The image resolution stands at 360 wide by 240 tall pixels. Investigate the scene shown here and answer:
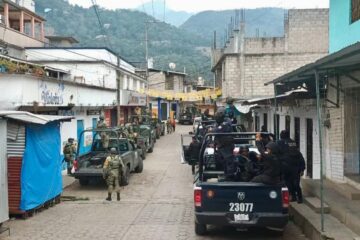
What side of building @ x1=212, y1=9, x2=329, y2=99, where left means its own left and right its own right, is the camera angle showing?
left

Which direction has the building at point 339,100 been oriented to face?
to the viewer's left

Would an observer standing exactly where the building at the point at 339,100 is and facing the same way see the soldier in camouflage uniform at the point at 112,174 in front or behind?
in front

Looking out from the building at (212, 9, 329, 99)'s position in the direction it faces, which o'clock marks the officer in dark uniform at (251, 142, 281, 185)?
The officer in dark uniform is roughly at 9 o'clock from the building.

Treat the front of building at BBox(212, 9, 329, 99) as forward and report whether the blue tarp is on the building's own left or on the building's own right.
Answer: on the building's own left

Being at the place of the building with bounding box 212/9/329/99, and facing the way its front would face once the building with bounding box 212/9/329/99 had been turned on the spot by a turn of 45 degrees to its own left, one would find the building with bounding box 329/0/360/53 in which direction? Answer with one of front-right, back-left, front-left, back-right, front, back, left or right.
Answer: front-left

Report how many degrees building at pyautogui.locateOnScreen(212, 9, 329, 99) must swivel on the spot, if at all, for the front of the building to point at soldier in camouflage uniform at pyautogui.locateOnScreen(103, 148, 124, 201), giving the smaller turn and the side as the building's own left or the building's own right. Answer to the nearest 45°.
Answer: approximately 90° to the building's own left

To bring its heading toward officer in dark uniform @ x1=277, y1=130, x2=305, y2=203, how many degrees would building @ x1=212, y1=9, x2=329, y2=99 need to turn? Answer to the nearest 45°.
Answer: approximately 90° to its left

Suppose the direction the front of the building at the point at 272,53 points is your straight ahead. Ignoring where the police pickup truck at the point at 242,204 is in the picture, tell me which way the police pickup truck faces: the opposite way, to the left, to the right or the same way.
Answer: to the right

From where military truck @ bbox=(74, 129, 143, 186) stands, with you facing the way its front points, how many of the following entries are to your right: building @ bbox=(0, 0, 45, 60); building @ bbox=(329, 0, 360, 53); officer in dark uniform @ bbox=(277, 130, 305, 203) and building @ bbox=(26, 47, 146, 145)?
2

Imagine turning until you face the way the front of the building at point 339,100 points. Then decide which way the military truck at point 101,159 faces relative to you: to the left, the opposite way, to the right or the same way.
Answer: to the right

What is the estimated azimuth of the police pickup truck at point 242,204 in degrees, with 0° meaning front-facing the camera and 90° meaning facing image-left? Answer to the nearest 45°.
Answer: approximately 180°

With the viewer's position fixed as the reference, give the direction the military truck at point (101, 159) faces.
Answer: facing away from the viewer and to the right of the viewer

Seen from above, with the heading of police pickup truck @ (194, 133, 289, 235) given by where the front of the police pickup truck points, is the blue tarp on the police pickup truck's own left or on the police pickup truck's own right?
on the police pickup truck's own left

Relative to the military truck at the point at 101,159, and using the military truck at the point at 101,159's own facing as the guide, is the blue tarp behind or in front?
behind

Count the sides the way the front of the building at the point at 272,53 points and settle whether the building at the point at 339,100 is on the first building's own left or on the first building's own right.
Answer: on the first building's own left
